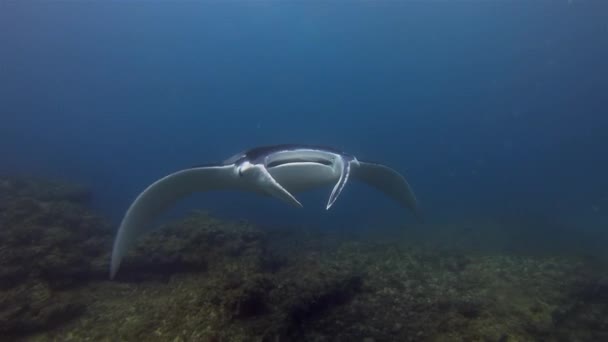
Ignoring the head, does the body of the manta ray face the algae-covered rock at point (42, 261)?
no

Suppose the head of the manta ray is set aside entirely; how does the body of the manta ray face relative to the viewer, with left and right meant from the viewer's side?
facing the viewer and to the right of the viewer
